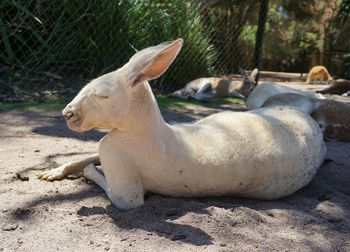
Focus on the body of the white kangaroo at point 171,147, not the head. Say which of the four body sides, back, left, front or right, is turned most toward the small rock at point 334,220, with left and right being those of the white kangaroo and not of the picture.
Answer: back

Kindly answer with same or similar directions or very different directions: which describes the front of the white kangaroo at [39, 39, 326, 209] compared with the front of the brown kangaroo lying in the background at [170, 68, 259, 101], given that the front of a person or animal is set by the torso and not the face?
very different directions

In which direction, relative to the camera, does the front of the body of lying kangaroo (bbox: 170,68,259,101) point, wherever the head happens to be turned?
to the viewer's right

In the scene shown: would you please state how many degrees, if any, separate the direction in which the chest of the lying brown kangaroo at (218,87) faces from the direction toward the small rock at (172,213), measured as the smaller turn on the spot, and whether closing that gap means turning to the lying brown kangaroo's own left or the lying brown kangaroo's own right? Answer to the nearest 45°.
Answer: approximately 90° to the lying brown kangaroo's own right

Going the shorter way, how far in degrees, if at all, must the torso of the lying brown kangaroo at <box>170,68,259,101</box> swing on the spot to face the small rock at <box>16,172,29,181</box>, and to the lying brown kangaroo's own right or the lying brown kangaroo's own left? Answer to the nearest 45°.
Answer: approximately 90° to the lying brown kangaroo's own right

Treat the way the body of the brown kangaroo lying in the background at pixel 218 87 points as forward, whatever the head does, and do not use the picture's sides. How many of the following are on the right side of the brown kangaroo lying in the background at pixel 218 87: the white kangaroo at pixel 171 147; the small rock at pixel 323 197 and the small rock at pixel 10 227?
3

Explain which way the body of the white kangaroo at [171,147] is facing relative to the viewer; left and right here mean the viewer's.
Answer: facing to the left of the viewer

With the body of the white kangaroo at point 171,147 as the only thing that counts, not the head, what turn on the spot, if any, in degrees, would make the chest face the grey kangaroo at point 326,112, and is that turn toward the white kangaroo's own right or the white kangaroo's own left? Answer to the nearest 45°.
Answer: approximately 135° to the white kangaroo's own right

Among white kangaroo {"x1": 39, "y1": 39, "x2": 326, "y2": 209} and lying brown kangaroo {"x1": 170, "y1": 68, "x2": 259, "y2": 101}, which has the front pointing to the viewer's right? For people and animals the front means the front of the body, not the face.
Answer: the lying brown kangaroo

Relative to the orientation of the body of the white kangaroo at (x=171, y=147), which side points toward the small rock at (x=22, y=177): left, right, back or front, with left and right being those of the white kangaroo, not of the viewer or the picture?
front

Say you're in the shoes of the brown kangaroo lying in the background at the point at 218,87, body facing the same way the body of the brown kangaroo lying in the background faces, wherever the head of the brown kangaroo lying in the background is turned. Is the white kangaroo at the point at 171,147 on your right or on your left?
on your right

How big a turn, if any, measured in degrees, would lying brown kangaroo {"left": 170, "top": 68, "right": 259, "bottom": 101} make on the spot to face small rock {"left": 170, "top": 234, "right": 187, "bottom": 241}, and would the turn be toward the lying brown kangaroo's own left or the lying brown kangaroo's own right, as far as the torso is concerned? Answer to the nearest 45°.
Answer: approximately 90° to the lying brown kangaroo's own right

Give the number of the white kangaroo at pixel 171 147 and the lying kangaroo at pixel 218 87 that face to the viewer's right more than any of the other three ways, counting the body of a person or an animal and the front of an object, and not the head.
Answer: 1
